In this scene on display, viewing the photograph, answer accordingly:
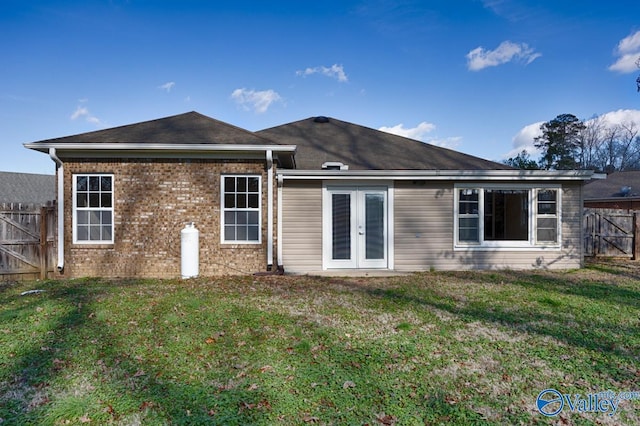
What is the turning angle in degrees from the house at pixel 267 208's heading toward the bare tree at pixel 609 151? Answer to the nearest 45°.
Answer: approximately 45° to its right

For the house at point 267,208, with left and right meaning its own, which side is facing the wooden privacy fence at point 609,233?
right

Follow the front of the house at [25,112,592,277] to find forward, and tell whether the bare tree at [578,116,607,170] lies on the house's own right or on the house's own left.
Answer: on the house's own right

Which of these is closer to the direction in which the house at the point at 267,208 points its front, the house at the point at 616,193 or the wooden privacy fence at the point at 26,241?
the house

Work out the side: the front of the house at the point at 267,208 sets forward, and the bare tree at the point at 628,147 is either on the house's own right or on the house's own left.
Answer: on the house's own right

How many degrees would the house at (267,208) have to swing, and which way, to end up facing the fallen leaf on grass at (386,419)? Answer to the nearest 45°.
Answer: approximately 180°

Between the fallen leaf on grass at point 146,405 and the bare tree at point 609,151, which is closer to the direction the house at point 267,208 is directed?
the bare tree

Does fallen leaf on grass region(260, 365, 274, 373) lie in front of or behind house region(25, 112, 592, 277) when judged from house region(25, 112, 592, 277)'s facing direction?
behind

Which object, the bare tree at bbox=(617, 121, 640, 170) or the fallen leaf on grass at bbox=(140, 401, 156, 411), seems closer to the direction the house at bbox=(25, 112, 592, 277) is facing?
the bare tree

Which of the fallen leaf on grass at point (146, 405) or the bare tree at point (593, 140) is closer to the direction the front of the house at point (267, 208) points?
the bare tree

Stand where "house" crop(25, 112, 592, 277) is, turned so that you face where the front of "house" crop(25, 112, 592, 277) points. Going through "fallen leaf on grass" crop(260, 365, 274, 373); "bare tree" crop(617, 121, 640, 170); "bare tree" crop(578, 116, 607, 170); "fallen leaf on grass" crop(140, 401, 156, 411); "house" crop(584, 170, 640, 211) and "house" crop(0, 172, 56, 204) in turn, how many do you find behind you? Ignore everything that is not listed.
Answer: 2

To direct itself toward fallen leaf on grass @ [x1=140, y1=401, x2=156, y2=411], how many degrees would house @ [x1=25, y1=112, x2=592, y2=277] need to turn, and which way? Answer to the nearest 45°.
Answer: approximately 180°

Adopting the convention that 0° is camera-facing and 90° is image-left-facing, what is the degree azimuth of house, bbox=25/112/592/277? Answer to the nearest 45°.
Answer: approximately 180°

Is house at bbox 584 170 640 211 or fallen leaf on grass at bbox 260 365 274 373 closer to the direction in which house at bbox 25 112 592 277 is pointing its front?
the house
